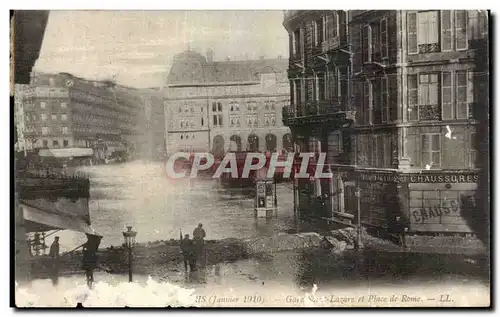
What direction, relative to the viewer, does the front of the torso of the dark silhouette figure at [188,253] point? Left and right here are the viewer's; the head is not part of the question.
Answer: facing away from the viewer
